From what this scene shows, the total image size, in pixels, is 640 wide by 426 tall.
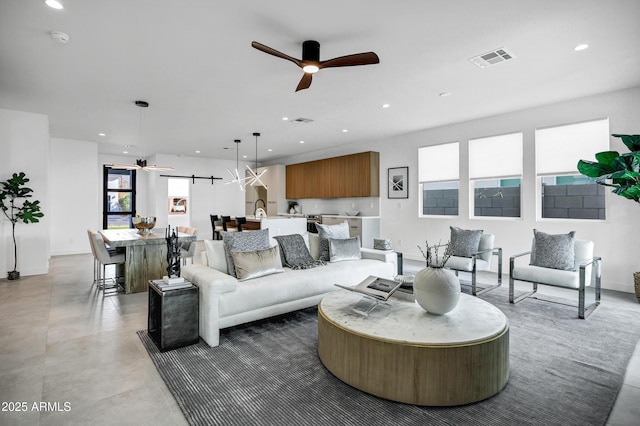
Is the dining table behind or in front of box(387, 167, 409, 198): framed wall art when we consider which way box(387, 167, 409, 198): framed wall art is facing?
in front

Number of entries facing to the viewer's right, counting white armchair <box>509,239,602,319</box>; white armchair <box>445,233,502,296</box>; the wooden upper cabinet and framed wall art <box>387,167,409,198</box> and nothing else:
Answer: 0

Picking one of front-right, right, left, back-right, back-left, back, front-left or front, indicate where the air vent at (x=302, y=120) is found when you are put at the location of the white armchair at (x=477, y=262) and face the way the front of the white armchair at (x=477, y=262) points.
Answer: front-right

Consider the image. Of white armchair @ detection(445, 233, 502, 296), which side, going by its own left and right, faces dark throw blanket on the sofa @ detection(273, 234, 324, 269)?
front

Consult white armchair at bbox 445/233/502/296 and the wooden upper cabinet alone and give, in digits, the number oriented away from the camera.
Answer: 0

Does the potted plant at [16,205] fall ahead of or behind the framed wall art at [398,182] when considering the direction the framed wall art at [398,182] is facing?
ahead

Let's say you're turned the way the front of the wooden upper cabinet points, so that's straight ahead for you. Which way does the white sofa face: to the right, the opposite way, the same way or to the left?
to the left

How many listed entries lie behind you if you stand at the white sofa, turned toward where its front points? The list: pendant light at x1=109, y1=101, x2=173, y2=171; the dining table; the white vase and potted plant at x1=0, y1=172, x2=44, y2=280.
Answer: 3

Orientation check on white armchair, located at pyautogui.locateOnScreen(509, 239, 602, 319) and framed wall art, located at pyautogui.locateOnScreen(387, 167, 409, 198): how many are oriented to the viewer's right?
0

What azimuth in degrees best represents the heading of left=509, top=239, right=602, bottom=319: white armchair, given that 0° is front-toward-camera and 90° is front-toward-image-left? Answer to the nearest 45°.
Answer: approximately 45°

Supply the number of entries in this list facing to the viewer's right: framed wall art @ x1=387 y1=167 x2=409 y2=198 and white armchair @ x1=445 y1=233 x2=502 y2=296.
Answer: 0

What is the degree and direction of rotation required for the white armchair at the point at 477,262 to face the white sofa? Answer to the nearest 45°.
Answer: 0° — it already faces it

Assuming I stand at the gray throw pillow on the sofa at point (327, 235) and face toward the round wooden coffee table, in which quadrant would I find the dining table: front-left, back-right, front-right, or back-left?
back-right

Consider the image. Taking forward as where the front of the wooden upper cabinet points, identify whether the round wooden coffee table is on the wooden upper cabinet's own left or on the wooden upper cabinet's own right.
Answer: on the wooden upper cabinet's own left

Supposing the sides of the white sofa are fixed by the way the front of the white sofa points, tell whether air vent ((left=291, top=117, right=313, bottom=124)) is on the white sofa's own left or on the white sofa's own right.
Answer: on the white sofa's own left

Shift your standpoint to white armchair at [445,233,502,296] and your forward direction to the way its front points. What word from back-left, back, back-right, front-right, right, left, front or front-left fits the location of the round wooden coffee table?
front-left

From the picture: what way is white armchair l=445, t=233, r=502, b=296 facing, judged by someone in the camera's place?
facing the viewer and to the left of the viewer

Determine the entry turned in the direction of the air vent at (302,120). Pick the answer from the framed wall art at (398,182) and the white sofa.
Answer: the framed wall art

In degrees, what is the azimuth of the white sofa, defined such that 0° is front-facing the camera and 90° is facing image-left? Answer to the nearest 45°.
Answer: approximately 315°
